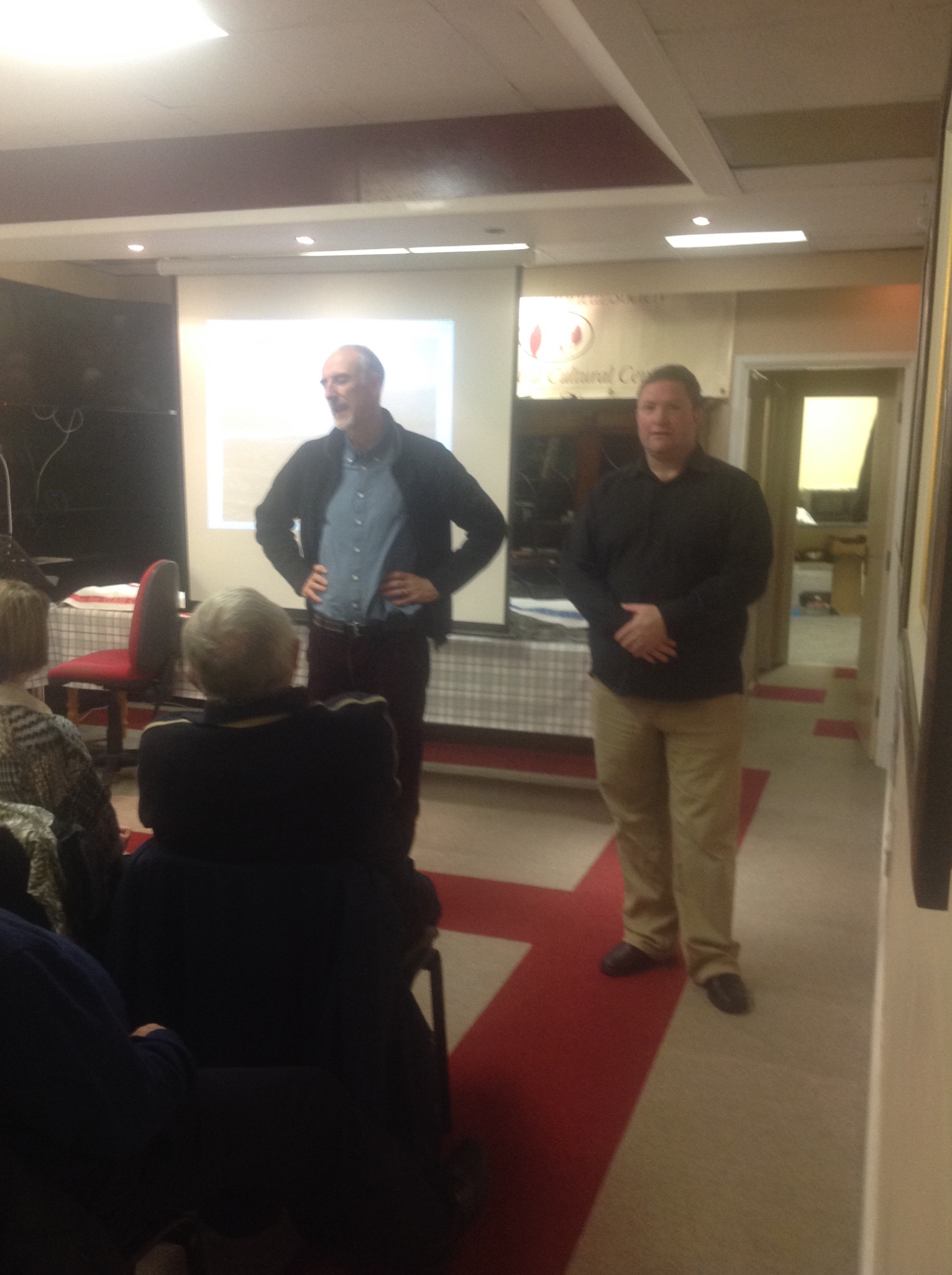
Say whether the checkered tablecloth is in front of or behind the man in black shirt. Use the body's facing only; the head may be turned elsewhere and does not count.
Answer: behind

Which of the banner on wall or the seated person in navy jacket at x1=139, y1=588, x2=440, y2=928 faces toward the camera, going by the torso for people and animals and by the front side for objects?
the banner on wall

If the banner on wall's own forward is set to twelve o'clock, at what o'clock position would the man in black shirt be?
The man in black shirt is roughly at 12 o'clock from the banner on wall.

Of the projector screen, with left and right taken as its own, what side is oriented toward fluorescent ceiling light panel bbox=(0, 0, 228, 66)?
front

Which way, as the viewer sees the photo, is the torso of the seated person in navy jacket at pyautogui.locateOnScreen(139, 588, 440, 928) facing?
away from the camera

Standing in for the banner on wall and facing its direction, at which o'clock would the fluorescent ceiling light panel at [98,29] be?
The fluorescent ceiling light panel is roughly at 1 o'clock from the banner on wall.

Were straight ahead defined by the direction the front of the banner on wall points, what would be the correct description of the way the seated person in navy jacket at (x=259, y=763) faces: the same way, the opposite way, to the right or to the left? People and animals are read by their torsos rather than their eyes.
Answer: the opposite way

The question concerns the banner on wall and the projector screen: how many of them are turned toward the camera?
2

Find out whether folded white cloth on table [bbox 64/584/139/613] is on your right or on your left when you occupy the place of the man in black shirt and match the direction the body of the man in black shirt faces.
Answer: on your right

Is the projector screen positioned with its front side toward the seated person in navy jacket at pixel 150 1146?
yes

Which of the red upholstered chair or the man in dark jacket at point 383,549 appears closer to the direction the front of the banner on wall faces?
the man in dark jacket

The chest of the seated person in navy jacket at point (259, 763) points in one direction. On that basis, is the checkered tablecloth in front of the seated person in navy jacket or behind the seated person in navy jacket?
in front

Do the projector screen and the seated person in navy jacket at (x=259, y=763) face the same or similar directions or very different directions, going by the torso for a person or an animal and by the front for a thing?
very different directions

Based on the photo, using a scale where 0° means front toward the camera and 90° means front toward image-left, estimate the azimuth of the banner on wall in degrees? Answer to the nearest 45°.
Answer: approximately 0°

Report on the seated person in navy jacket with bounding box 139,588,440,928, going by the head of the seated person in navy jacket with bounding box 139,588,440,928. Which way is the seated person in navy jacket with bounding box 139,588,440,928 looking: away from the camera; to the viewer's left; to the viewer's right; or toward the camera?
away from the camera

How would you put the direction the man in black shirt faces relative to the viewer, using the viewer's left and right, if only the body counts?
facing the viewer

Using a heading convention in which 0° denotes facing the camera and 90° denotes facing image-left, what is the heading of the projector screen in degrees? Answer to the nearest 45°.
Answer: approximately 0°

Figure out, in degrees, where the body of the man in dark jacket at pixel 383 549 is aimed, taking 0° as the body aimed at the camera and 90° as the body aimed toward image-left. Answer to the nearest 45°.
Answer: approximately 45°

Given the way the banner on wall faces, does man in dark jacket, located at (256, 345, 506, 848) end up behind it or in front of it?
in front
